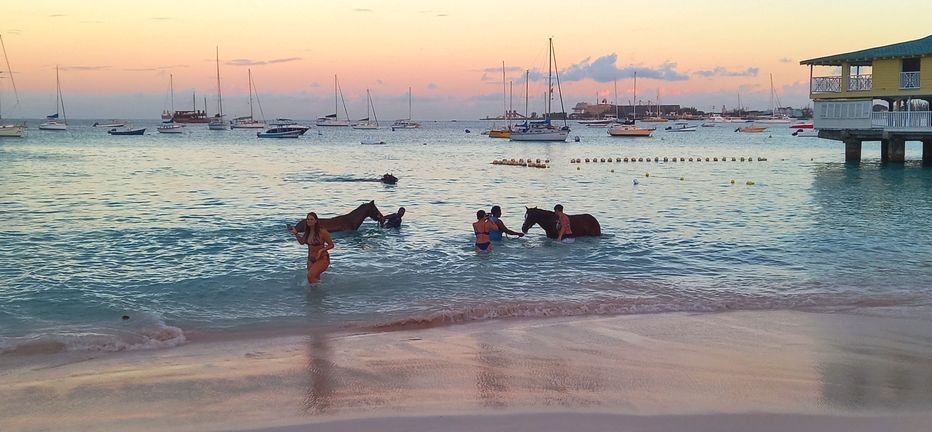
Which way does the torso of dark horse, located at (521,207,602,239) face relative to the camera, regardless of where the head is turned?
to the viewer's left

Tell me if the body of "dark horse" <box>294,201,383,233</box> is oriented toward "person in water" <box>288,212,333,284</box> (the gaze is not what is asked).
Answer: no

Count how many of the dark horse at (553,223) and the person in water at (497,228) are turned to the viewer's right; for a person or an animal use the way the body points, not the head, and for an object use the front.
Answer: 1

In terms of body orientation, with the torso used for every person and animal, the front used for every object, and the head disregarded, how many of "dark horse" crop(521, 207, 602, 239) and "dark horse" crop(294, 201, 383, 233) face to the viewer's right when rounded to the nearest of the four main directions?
1

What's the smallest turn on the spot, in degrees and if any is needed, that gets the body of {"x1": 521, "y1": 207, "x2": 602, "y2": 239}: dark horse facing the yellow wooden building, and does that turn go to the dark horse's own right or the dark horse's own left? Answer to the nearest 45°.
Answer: approximately 135° to the dark horse's own right

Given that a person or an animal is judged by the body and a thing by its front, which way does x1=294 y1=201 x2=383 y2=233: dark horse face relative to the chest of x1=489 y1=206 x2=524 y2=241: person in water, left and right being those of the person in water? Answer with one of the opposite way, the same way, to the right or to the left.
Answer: the same way

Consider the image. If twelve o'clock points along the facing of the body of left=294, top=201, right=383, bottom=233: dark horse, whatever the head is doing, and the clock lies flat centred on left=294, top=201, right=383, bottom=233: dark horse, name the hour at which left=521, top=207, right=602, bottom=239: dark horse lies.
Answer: left=521, top=207, right=602, bottom=239: dark horse is roughly at 1 o'clock from left=294, top=201, right=383, bottom=233: dark horse.

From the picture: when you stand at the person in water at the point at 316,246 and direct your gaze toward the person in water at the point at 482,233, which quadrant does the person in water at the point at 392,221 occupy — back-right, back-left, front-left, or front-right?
front-left

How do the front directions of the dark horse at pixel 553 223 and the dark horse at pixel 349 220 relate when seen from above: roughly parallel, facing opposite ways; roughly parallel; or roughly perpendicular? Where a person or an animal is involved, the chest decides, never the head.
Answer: roughly parallel, facing opposite ways

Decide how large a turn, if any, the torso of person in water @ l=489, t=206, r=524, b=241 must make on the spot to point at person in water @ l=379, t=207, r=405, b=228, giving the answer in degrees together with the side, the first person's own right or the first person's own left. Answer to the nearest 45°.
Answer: approximately 135° to the first person's own left

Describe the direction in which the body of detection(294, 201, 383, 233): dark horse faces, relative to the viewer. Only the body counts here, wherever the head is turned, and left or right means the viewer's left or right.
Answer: facing to the right of the viewer

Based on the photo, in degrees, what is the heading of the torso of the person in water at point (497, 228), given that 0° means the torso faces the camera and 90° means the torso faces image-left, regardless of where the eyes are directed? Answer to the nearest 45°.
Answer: approximately 270°

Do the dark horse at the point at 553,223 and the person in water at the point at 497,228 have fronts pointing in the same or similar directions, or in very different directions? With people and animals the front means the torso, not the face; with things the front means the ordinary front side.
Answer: very different directions
